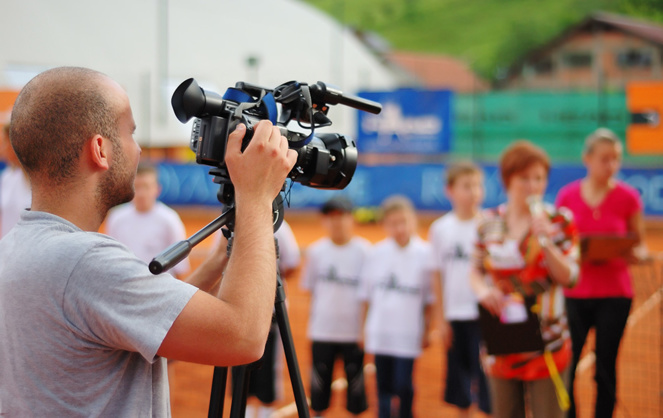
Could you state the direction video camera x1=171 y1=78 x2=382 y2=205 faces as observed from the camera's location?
facing away from the viewer and to the right of the viewer

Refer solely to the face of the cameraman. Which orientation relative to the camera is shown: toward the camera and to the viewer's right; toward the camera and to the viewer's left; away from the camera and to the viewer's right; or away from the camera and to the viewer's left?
away from the camera and to the viewer's right

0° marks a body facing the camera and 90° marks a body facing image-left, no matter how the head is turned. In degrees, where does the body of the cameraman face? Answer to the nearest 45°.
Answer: approximately 225°

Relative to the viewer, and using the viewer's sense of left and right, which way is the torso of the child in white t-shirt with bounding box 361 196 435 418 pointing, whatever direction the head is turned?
facing the viewer

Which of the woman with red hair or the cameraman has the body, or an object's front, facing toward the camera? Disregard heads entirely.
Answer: the woman with red hair

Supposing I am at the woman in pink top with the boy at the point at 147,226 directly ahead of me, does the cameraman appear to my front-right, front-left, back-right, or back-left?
front-left

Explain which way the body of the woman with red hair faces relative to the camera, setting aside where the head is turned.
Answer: toward the camera

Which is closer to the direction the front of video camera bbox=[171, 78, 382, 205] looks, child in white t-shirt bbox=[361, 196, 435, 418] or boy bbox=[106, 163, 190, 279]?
the child in white t-shirt

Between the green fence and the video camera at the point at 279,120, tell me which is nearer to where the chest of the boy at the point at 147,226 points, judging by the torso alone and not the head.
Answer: the video camera

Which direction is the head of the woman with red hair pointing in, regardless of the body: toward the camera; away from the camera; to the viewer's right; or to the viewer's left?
toward the camera

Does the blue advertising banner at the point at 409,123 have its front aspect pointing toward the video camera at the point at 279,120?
yes

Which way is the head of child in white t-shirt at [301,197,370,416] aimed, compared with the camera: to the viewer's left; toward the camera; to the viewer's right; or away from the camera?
toward the camera

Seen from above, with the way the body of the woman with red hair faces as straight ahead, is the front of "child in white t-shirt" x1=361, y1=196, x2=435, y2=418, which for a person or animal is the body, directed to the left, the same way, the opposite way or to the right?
the same way

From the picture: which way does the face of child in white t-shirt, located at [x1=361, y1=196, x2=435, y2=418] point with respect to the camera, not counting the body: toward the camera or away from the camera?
toward the camera

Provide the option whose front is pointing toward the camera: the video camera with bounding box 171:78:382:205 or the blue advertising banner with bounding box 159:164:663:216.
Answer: the blue advertising banner

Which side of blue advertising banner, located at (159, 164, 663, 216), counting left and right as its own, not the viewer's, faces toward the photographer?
front

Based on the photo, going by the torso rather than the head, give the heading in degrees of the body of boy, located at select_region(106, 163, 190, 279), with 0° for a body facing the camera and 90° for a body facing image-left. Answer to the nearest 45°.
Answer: approximately 0°

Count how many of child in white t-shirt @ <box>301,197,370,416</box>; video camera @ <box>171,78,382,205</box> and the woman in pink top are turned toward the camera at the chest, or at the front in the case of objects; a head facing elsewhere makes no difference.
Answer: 2

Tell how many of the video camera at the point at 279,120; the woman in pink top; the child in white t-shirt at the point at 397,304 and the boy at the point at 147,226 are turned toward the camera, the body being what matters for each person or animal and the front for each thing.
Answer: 3

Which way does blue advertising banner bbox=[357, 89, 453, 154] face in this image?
toward the camera

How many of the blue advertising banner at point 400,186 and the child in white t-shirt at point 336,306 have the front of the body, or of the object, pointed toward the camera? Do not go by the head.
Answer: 2
